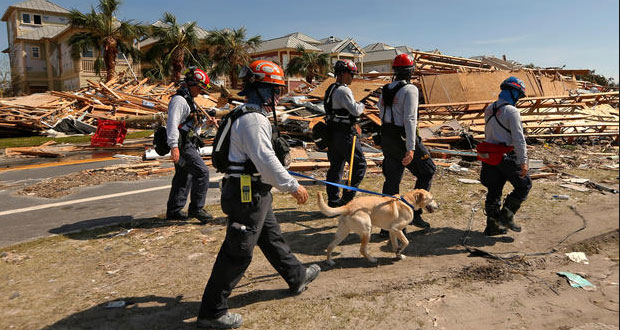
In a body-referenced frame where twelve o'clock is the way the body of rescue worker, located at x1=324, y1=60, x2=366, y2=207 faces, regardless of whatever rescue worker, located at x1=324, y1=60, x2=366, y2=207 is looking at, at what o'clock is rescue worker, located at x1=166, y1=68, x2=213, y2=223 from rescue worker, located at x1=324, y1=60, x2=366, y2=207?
rescue worker, located at x1=166, y1=68, x2=213, y2=223 is roughly at 6 o'clock from rescue worker, located at x1=324, y1=60, x2=366, y2=207.

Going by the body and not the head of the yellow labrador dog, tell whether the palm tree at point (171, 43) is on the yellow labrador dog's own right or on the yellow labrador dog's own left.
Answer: on the yellow labrador dog's own left

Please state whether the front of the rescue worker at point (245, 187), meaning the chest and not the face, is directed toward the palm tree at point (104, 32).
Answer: no

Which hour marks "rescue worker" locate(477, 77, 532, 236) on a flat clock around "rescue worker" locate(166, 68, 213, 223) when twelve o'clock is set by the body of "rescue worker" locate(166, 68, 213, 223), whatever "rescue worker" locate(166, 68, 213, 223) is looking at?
"rescue worker" locate(477, 77, 532, 236) is roughly at 1 o'clock from "rescue worker" locate(166, 68, 213, 223).

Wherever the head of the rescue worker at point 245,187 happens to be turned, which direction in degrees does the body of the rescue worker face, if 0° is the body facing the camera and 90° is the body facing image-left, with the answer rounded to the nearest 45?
approximately 270°

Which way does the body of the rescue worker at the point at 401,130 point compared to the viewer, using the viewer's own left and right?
facing away from the viewer and to the right of the viewer

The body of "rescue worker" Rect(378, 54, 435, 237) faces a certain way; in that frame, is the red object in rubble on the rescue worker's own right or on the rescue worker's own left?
on the rescue worker's own left

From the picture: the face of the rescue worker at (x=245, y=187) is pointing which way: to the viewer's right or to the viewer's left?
to the viewer's right

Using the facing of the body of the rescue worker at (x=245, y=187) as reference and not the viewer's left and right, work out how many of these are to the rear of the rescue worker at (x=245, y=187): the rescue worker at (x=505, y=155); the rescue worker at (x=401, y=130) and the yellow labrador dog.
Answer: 0

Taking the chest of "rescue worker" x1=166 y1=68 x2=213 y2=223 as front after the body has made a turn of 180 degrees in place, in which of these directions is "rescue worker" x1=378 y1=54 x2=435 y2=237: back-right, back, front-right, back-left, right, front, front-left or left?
back-left

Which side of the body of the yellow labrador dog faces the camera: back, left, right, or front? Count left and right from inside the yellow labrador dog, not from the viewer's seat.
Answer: right

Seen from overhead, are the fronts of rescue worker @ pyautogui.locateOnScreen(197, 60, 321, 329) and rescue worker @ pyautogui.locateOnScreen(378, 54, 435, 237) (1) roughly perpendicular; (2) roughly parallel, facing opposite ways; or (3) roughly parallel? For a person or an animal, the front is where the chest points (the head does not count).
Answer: roughly parallel

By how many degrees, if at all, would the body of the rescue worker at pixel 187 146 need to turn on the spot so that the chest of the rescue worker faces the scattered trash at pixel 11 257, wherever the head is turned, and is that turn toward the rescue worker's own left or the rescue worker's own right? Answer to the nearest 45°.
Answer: approximately 180°

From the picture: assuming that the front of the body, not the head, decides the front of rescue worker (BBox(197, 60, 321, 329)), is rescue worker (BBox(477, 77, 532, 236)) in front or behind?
in front

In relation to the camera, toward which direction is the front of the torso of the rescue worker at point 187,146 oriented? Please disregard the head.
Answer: to the viewer's right

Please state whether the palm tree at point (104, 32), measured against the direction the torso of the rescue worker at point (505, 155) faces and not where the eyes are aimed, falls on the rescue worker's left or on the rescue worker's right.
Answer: on the rescue worker's left

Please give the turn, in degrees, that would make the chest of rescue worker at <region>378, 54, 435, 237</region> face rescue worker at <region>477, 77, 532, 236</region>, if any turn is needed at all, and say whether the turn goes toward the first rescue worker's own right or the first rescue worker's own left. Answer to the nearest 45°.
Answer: approximately 45° to the first rescue worker's own right
